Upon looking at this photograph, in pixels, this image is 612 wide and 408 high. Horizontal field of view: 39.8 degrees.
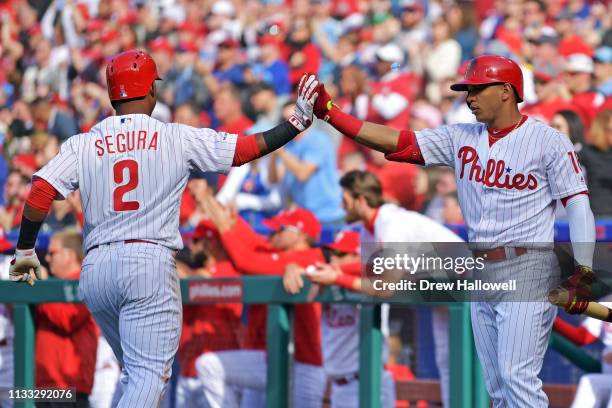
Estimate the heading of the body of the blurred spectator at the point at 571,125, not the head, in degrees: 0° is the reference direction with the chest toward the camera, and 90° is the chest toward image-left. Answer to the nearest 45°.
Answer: approximately 45°

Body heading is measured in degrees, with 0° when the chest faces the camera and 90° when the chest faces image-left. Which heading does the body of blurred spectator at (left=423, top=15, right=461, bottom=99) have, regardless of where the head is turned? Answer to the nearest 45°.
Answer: approximately 45°

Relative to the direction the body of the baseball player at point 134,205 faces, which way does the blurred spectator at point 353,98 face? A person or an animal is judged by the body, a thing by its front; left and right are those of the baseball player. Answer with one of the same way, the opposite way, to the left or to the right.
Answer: the opposite way

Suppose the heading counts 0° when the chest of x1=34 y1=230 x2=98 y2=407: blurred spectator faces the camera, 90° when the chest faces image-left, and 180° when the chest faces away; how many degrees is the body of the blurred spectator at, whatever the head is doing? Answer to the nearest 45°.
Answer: approximately 45°

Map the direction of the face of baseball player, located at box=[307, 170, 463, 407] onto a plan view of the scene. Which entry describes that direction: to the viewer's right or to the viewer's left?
to the viewer's left

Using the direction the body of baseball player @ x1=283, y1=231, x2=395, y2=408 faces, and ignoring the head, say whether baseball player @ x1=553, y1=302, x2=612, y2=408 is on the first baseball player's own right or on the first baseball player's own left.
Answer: on the first baseball player's own left

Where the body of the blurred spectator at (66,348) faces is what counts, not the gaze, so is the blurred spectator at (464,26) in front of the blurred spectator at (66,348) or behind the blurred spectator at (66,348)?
behind
